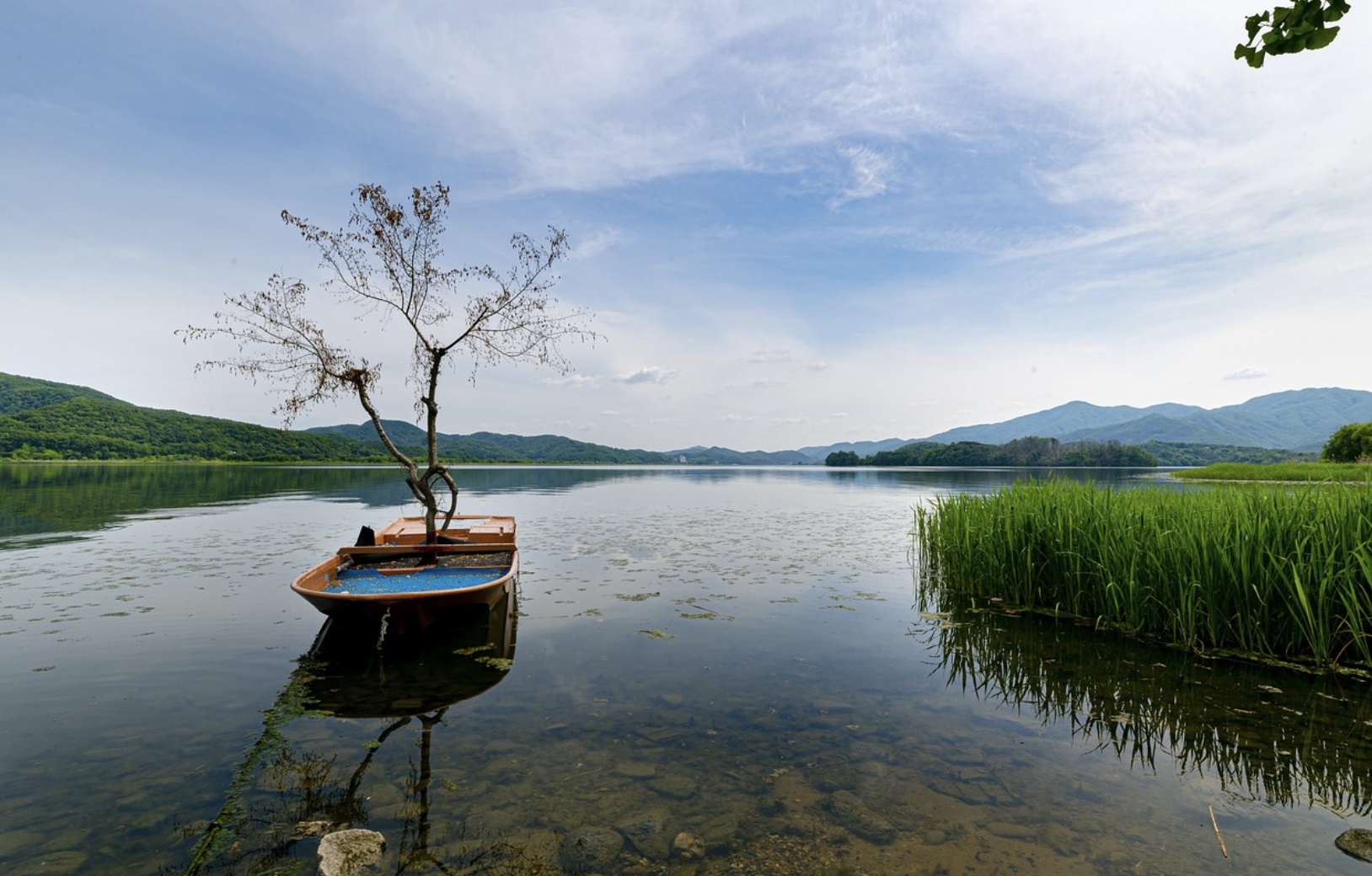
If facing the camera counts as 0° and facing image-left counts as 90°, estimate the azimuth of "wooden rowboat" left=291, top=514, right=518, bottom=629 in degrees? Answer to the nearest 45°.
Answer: approximately 45°

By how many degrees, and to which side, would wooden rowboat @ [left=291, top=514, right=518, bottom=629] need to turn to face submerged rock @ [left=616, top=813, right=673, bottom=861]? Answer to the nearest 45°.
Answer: approximately 45° to its left

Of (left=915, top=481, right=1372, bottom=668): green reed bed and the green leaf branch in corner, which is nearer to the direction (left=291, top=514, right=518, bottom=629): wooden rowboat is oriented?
the green leaf branch in corner

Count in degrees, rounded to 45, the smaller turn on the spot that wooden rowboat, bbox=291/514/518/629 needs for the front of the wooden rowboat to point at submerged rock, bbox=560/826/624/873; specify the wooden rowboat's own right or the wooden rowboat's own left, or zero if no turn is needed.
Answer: approximately 45° to the wooden rowboat's own left

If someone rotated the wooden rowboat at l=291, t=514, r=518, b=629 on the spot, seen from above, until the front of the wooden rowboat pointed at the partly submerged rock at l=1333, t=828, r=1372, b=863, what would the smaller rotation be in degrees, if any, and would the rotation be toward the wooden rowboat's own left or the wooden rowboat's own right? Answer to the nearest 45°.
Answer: approximately 90° to the wooden rowboat's own left
